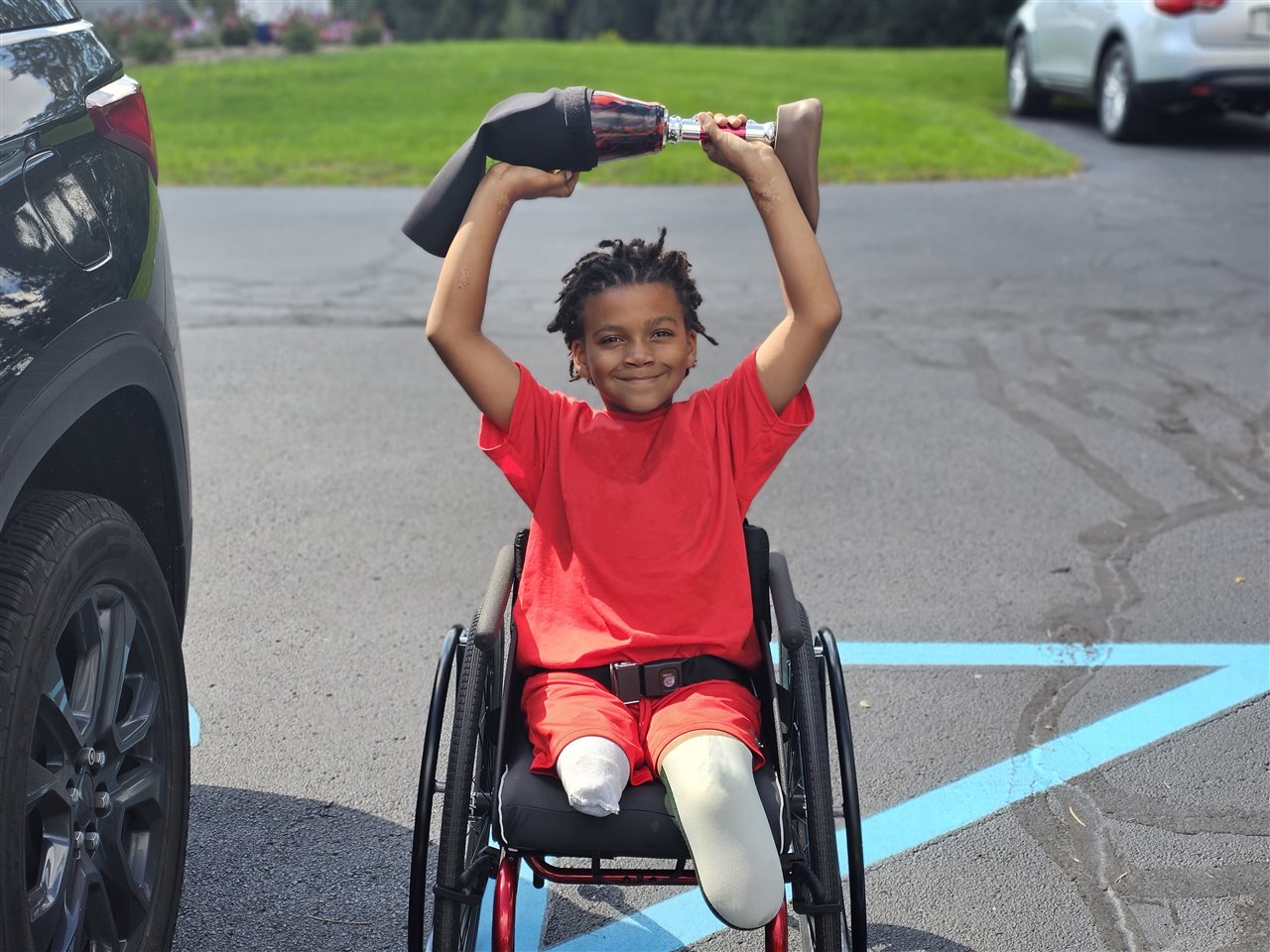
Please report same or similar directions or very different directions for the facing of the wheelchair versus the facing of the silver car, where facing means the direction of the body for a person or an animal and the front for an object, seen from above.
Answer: very different directions

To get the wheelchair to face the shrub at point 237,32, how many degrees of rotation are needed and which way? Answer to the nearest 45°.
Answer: approximately 180°

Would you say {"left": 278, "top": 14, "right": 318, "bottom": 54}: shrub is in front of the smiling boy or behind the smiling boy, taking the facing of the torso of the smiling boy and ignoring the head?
behind

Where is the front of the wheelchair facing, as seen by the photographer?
facing the viewer

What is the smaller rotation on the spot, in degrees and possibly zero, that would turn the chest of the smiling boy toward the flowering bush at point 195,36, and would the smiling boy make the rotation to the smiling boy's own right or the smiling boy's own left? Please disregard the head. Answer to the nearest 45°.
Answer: approximately 180°

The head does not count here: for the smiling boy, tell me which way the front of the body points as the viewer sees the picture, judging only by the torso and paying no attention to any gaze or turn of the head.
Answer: toward the camera

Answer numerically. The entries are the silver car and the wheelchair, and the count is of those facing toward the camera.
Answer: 1

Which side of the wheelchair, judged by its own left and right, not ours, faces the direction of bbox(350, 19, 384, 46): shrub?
back
